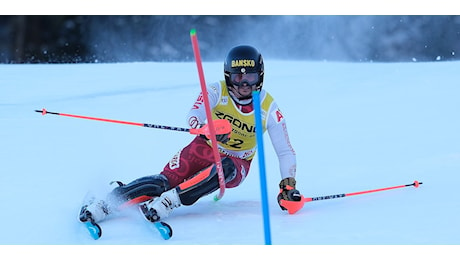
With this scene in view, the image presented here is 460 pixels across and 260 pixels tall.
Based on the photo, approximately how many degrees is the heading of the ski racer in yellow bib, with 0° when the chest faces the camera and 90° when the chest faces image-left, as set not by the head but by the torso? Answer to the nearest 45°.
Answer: approximately 0°
